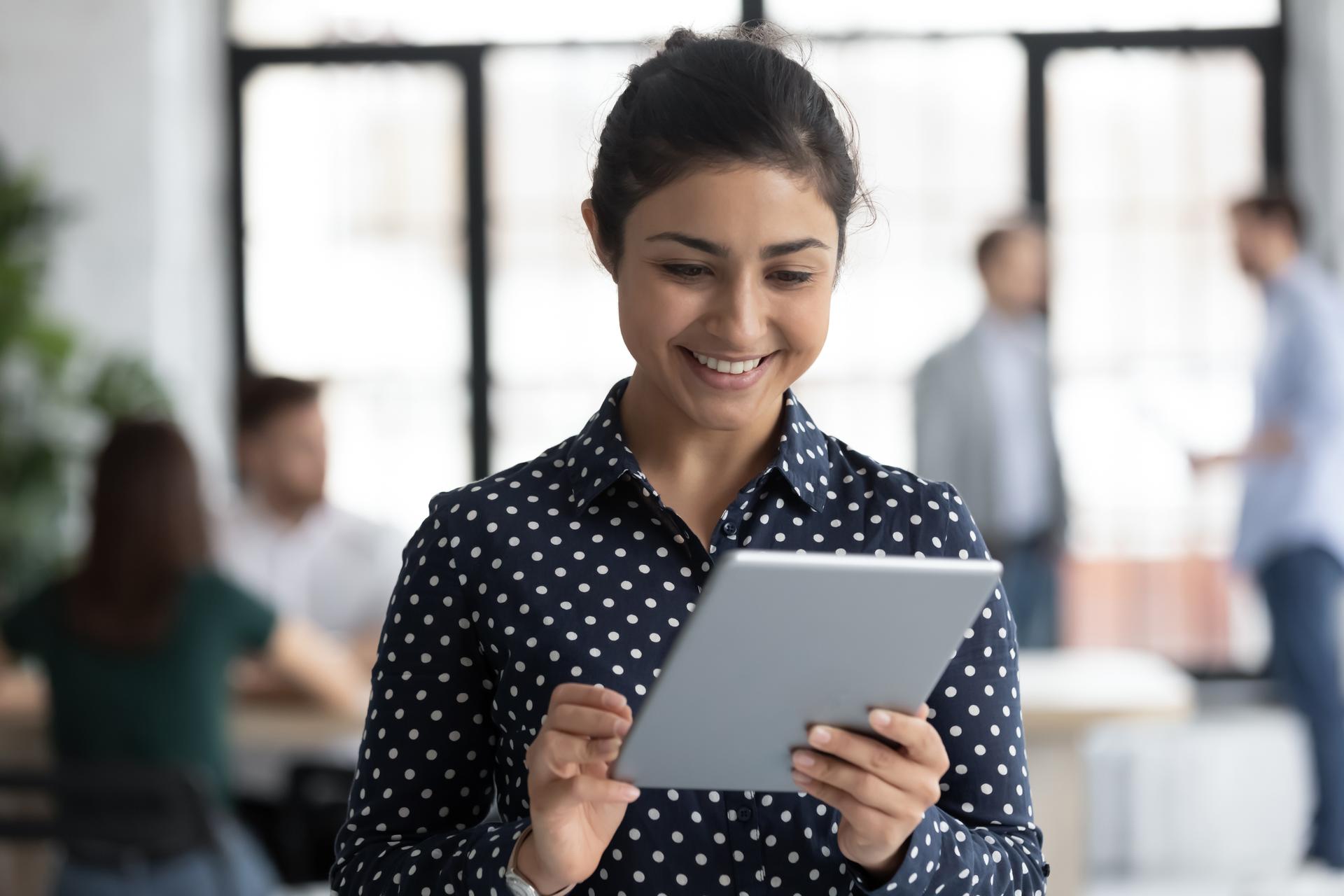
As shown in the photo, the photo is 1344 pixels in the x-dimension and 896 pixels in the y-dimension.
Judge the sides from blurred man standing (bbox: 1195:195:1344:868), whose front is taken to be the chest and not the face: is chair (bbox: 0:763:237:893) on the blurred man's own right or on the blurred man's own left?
on the blurred man's own left

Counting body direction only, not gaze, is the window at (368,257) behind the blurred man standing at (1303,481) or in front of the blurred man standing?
in front

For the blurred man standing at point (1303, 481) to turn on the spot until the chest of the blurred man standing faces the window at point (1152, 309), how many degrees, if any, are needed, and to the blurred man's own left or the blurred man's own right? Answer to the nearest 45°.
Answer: approximately 45° to the blurred man's own right

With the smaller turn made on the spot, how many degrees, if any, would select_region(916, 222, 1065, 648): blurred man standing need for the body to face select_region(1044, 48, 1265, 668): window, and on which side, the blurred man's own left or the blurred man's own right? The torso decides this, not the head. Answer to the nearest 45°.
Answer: approximately 90° to the blurred man's own left

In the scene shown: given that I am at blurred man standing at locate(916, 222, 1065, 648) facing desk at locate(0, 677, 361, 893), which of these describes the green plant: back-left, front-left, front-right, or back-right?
front-right

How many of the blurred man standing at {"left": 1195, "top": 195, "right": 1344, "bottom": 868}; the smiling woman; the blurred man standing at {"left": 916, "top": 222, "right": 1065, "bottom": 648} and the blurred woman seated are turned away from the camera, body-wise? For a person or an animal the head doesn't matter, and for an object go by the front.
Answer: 1

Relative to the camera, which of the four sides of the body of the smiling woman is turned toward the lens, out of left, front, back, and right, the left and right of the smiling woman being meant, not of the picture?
front

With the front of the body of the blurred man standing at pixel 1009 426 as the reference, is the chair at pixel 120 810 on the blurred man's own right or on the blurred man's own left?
on the blurred man's own right

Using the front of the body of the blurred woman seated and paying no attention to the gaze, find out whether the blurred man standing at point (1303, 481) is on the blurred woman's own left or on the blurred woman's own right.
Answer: on the blurred woman's own right

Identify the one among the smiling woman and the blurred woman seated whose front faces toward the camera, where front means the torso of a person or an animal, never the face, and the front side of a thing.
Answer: the smiling woman

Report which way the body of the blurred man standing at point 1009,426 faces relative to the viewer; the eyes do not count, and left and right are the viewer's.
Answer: facing the viewer and to the right of the viewer

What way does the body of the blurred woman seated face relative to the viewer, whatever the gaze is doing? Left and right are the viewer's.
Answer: facing away from the viewer

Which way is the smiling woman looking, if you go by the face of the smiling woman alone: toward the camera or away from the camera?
toward the camera

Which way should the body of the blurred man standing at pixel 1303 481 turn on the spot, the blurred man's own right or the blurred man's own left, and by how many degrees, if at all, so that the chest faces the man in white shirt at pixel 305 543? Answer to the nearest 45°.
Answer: approximately 45° to the blurred man's own left

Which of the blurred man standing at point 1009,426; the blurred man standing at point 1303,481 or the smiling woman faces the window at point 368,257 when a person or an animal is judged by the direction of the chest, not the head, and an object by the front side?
the blurred man standing at point 1303,481

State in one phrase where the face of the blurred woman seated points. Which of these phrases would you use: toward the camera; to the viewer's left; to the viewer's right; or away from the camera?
away from the camera

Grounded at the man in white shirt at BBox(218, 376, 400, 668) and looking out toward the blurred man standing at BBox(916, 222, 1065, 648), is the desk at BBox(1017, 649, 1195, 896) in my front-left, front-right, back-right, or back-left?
front-right

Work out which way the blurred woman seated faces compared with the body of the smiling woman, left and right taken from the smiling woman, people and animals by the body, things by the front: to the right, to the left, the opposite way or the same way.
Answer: the opposite way

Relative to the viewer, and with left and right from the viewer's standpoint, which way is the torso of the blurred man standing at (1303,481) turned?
facing to the left of the viewer
